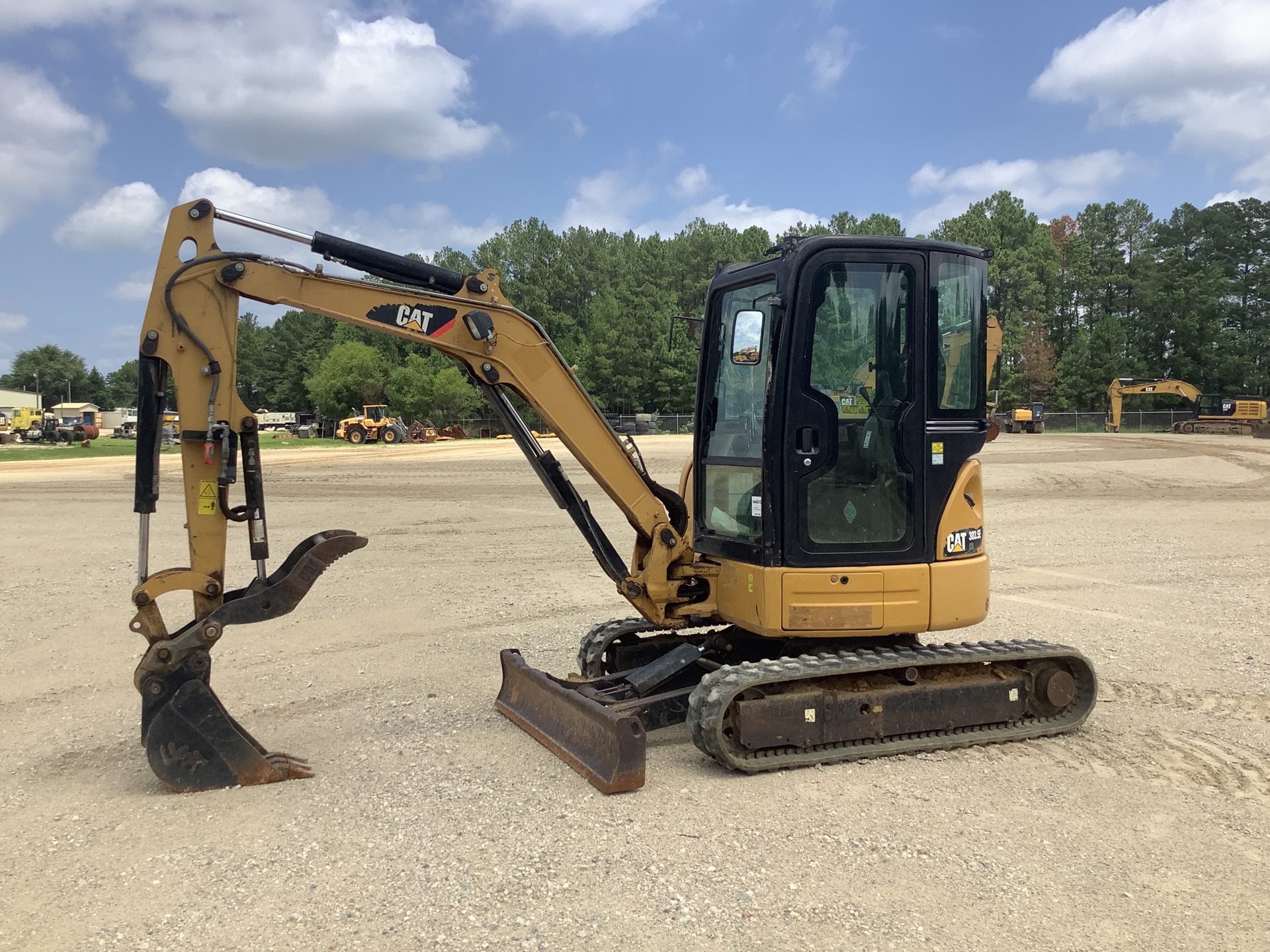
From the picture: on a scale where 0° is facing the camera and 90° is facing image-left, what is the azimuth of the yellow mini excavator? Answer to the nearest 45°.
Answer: approximately 45°
